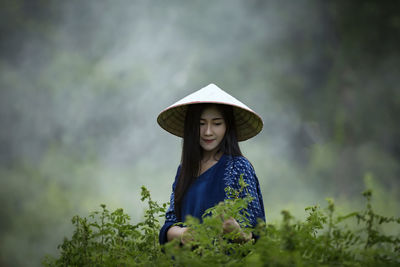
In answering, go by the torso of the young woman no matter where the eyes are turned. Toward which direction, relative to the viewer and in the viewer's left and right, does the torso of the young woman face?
facing the viewer and to the left of the viewer

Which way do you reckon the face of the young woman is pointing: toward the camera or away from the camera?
toward the camera
